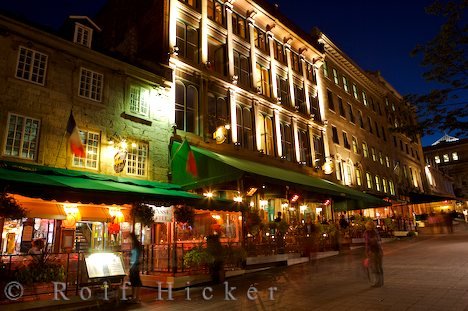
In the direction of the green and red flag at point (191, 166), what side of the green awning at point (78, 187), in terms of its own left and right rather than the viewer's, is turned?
left

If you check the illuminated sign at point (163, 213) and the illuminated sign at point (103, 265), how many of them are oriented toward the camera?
2

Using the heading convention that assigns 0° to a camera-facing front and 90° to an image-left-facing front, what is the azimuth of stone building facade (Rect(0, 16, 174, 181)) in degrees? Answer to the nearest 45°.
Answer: approximately 315°

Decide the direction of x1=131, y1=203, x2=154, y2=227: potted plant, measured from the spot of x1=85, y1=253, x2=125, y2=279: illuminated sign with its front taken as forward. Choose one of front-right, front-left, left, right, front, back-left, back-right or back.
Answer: back-left

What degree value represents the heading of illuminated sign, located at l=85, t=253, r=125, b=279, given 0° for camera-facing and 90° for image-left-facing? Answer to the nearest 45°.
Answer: approximately 0°

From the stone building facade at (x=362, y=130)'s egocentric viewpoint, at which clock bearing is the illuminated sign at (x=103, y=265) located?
The illuminated sign is roughly at 2 o'clock from the stone building facade.

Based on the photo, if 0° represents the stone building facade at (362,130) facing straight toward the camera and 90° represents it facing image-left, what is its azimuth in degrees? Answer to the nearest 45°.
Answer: approximately 315°

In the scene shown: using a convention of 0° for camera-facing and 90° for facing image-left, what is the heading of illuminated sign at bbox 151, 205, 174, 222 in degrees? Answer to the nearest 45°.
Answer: approximately 0°
